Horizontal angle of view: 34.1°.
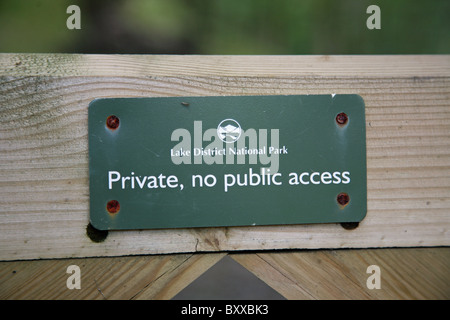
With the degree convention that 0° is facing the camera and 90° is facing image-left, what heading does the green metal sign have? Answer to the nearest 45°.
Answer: approximately 0°
